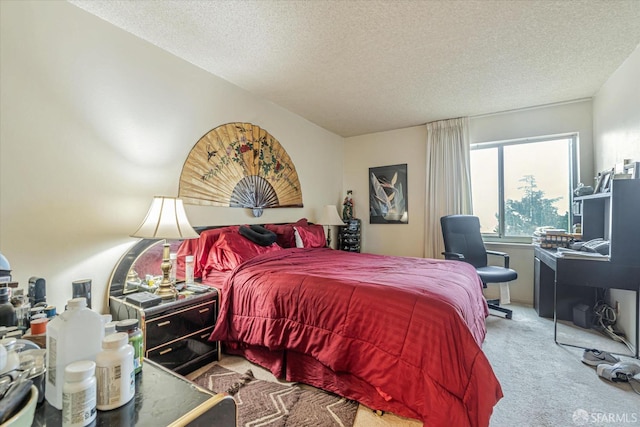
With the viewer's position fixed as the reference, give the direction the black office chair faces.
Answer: facing the viewer and to the right of the viewer

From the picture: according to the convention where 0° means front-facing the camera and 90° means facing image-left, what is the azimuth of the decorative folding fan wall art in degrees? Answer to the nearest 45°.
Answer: approximately 315°

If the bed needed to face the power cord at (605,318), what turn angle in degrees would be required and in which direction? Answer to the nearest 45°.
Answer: approximately 90° to its left

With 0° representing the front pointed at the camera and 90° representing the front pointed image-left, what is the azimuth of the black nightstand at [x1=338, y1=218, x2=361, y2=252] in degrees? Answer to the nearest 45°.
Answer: approximately 315°

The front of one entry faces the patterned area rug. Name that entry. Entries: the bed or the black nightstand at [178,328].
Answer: the black nightstand

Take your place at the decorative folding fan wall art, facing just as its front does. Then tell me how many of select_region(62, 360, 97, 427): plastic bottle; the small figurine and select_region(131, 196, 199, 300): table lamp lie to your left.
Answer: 1

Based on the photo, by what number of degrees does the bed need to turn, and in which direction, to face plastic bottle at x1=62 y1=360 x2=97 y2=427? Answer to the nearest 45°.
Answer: approximately 90° to its right

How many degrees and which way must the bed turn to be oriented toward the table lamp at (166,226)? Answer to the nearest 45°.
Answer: approximately 135° to its right

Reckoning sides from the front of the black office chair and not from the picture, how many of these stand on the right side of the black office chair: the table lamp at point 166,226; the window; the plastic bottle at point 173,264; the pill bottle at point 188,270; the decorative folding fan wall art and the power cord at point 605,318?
4

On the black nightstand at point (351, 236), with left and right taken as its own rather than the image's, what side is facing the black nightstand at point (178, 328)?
right

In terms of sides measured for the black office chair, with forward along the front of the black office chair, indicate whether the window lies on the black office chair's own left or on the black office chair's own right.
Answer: on the black office chair's own left

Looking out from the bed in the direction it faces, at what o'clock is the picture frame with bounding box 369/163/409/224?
The picture frame is roughly at 8 o'clock from the bed.

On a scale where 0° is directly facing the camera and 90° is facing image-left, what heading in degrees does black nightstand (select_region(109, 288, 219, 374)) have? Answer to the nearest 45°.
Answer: approximately 315°
